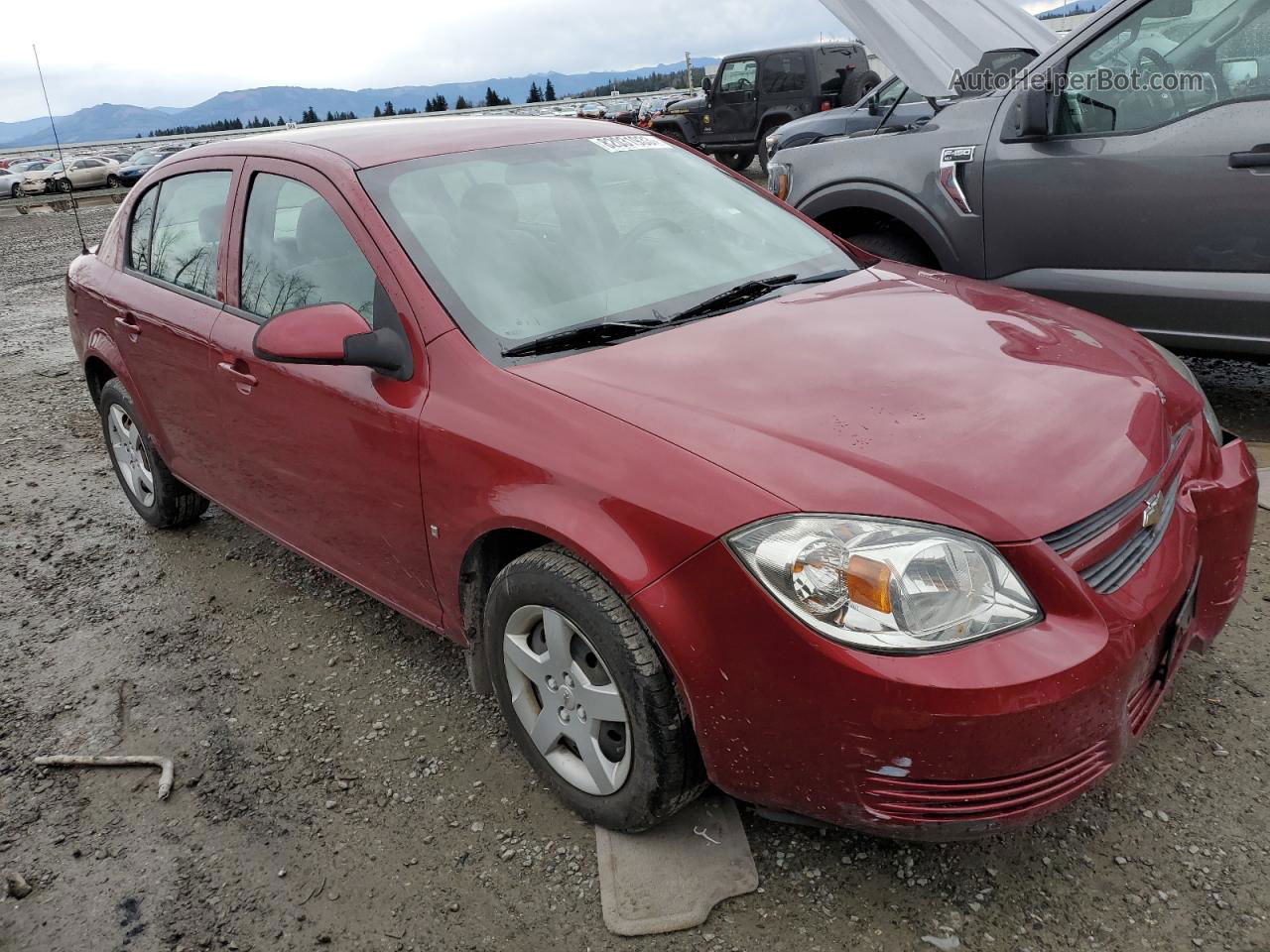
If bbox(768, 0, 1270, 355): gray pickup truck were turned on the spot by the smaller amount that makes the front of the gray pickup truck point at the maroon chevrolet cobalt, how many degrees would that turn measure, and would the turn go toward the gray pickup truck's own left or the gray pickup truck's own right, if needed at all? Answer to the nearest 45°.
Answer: approximately 90° to the gray pickup truck's own left

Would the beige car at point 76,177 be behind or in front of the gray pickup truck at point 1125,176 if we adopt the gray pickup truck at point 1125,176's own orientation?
in front

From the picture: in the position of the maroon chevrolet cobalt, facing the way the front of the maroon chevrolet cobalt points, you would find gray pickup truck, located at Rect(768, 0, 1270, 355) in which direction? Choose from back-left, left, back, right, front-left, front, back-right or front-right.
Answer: left

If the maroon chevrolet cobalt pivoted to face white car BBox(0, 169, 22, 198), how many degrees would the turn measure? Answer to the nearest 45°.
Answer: approximately 180°

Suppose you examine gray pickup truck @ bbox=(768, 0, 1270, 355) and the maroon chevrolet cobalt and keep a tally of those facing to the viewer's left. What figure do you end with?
1

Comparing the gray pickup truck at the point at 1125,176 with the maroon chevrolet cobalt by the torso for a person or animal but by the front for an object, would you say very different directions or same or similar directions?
very different directions

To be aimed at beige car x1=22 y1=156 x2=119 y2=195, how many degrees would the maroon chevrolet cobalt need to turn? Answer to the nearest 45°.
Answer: approximately 180°

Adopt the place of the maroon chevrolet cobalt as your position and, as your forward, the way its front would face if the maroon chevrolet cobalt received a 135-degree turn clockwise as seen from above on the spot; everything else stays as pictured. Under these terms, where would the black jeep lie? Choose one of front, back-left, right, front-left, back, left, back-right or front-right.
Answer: right

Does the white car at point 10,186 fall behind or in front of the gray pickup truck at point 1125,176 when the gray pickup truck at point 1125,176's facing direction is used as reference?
in front

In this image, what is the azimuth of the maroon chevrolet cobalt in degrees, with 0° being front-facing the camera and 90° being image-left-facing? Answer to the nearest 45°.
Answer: approximately 315°

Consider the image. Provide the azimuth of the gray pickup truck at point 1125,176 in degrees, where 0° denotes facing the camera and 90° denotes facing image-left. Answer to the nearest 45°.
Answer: approximately 90°

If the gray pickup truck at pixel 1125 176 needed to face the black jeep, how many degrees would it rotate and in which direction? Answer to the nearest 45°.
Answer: approximately 90° to its right
